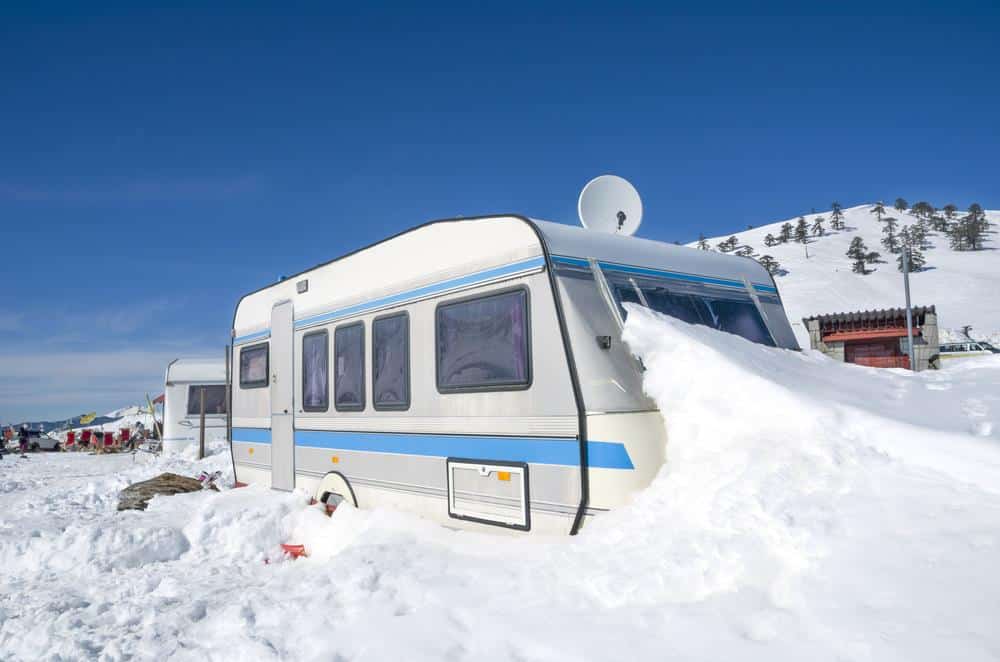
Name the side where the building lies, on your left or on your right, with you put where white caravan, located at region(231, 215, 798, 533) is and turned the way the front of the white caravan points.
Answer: on your left

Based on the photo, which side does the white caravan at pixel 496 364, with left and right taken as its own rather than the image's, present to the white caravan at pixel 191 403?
back

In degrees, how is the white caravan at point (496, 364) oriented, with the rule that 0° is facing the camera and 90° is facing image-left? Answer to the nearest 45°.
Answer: approximately 315°
